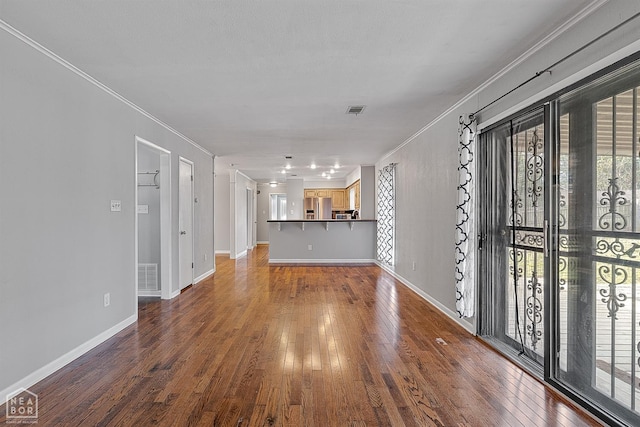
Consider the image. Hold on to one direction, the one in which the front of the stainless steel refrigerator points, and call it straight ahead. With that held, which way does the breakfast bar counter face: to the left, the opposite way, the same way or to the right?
the same way

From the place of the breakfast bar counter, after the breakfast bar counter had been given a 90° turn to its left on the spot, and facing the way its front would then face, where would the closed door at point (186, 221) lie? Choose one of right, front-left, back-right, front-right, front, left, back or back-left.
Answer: back-right

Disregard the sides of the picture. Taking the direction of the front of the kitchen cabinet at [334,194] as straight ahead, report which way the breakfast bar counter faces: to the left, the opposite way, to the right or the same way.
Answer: the same way

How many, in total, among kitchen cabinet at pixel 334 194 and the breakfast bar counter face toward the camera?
2

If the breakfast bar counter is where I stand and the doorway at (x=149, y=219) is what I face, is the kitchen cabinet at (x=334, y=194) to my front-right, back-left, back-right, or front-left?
back-right

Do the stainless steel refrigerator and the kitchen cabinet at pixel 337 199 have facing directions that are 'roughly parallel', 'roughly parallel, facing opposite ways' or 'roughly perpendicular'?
roughly parallel

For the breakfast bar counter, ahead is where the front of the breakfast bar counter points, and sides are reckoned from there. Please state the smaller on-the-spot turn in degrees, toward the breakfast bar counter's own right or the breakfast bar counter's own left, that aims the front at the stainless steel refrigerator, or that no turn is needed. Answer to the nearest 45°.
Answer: approximately 180°

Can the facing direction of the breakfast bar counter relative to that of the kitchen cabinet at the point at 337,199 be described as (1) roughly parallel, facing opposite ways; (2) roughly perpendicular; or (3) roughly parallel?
roughly parallel

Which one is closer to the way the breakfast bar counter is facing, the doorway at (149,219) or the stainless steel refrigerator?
the doorway

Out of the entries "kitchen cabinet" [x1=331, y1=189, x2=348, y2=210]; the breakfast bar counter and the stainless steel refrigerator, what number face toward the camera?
3

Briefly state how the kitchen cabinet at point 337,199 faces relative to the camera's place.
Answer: facing the viewer

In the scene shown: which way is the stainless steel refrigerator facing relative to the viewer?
toward the camera

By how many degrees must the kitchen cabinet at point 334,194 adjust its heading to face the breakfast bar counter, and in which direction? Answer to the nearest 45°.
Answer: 0° — it already faces it

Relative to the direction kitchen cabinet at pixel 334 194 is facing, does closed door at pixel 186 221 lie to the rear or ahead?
ahead

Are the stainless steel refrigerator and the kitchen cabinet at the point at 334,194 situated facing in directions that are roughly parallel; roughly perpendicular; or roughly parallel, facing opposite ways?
roughly parallel

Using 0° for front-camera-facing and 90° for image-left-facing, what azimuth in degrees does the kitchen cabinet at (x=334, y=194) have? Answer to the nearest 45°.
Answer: approximately 0°
